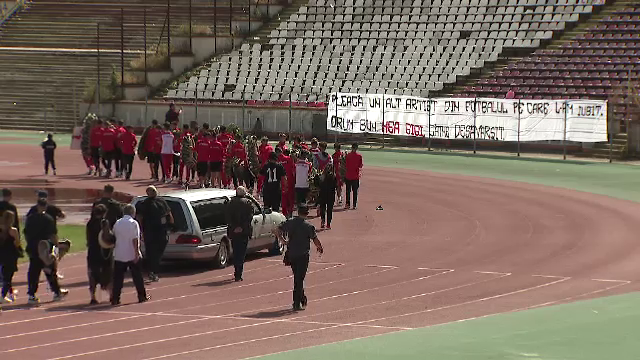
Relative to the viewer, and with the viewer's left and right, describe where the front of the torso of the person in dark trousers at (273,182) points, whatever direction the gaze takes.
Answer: facing away from the viewer

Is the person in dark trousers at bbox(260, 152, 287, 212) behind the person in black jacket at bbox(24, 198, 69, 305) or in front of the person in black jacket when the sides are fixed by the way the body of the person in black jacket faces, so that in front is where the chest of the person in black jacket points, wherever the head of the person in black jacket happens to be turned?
in front

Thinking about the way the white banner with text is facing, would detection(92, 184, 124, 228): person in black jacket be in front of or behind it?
in front

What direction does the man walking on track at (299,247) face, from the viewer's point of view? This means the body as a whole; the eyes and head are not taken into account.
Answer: away from the camera

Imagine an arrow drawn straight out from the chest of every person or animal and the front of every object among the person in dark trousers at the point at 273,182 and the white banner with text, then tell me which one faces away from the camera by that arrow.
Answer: the person in dark trousers

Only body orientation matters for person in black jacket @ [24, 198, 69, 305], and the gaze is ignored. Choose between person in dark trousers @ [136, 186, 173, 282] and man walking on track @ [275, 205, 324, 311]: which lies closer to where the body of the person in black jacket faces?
the person in dark trousers

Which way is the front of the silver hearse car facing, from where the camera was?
facing away from the viewer and to the right of the viewer

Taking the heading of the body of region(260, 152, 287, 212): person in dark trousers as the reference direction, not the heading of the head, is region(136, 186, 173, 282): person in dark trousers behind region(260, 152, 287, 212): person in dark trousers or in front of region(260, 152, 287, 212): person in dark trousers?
behind
